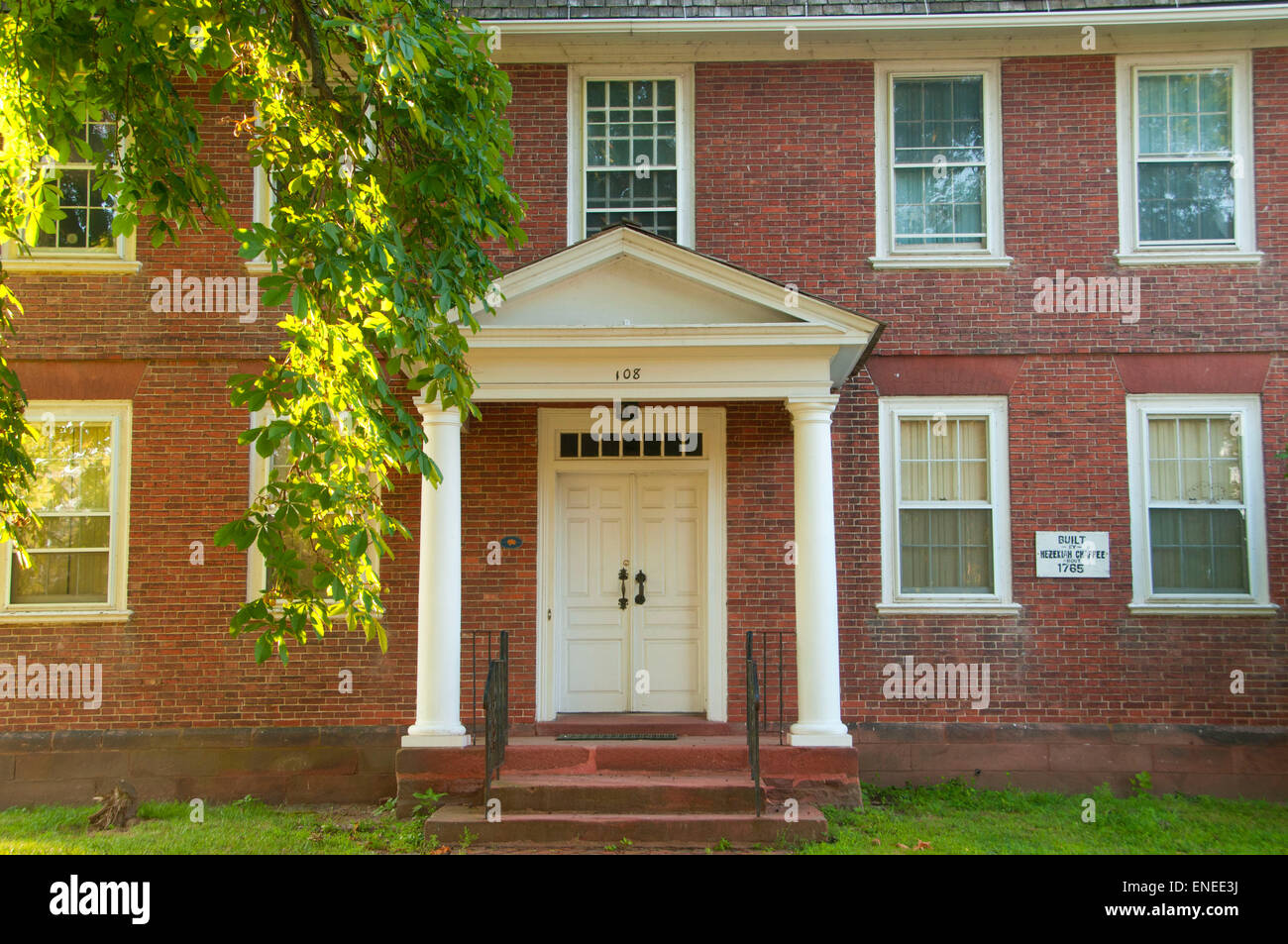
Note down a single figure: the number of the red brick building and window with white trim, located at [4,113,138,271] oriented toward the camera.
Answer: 2

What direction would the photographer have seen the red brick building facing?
facing the viewer

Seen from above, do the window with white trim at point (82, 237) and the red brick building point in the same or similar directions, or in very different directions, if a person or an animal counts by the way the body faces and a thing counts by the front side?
same or similar directions
